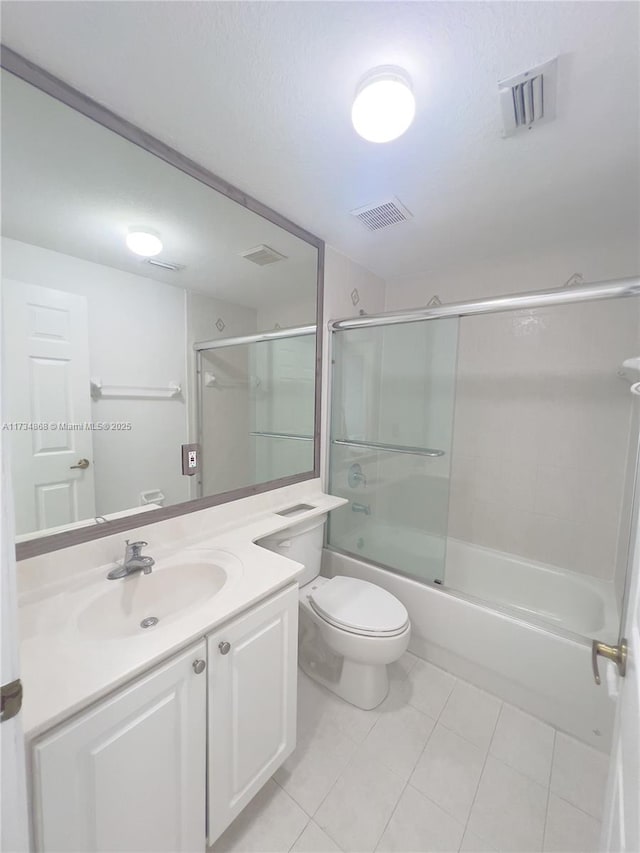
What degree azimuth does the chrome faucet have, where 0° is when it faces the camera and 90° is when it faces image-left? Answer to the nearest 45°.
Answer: approximately 315°

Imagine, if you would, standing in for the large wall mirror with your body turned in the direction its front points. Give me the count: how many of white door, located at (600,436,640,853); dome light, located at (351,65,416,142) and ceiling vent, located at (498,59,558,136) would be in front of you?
3

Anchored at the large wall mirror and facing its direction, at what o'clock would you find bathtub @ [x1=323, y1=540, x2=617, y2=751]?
The bathtub is roughly at 11 o'clock from the large wall mirror.

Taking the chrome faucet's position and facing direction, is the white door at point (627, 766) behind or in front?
in front

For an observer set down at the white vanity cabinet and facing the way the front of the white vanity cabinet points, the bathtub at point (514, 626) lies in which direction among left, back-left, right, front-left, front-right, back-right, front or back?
front-left

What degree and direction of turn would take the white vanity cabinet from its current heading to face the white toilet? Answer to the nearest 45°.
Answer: approximately 90° to its left

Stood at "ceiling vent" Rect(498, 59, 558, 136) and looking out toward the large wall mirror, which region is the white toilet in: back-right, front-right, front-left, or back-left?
front-right

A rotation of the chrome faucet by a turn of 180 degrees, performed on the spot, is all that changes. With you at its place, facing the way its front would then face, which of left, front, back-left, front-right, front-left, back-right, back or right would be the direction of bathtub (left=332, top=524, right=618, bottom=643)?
back-right

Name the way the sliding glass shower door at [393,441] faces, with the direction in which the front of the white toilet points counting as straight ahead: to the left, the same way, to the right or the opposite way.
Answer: to the right

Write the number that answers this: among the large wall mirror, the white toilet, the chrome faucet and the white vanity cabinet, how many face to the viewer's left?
0

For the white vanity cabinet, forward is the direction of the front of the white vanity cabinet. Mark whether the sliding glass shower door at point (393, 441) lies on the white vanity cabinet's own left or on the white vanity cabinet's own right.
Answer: on the white vanity cabinet's own left

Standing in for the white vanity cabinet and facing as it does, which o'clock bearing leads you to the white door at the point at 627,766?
The white door is roughly at 12 o'clock from the white vanity cabinet.
